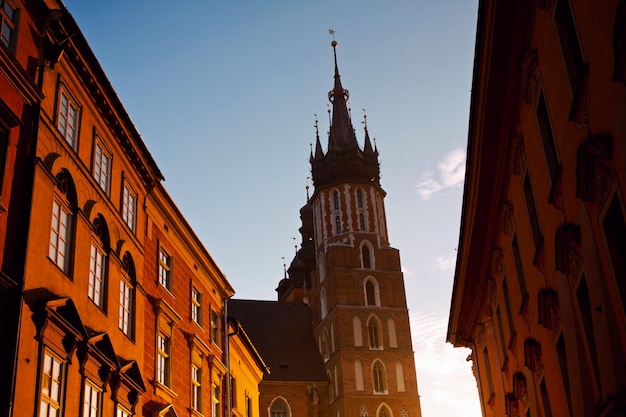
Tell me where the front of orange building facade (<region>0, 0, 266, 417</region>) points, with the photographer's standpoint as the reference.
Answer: facing the viewer and to the right of the viewer

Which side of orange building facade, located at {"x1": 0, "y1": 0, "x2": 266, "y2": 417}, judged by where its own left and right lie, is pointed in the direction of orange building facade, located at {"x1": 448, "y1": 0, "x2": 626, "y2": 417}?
front
